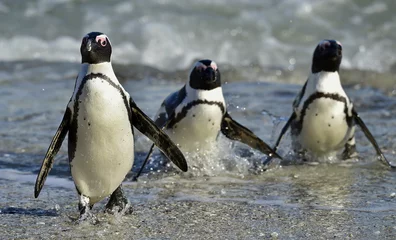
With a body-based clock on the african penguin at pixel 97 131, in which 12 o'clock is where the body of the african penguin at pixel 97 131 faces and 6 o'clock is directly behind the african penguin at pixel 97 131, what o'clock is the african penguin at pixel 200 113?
the african penguin at pixel 200 113 is roughly at 7 o'clock from the african penguin at pixel 97 131.

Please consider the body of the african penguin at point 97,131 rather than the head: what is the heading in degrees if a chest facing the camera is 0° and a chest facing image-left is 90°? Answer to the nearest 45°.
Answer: approximately 0°

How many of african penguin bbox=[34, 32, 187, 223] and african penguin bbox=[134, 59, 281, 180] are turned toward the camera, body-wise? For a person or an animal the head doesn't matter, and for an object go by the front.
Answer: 2

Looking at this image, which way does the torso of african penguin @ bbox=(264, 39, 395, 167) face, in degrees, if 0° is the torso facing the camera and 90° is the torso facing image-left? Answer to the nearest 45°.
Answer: approximately 0°

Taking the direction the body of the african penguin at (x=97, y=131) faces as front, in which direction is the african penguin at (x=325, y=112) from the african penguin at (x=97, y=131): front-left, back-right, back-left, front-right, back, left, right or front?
back-left
